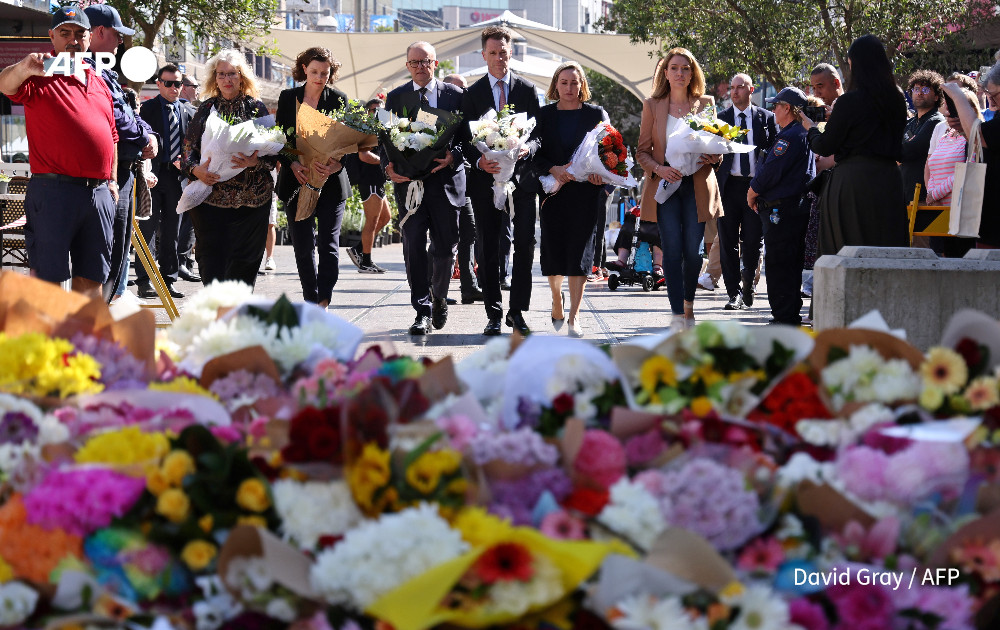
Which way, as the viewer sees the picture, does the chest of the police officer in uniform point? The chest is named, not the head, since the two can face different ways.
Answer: to the viewer's left

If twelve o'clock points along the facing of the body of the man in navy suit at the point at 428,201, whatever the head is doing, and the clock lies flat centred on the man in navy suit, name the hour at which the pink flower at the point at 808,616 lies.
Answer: The pink flower is roughly at 12 o'clock from the man in navy suit.

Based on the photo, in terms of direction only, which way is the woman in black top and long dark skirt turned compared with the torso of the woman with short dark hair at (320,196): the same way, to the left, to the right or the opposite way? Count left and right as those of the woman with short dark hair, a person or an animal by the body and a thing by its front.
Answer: the opposite way

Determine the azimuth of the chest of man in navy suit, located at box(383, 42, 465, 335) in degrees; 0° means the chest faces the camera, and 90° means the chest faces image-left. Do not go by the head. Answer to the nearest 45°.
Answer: approximately 0°

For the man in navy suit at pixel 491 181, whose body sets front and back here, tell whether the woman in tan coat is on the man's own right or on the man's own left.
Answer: on the man's own left

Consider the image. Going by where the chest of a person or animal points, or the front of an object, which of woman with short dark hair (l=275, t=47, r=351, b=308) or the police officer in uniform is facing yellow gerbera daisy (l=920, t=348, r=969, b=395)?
the woman with short dark hair

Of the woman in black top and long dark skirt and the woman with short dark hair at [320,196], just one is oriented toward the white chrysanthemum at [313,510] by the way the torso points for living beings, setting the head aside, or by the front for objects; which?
the woman with short dark hair

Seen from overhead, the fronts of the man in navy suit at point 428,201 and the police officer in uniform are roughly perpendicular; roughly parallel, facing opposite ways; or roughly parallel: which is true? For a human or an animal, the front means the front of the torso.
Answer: roughly perpendicular
